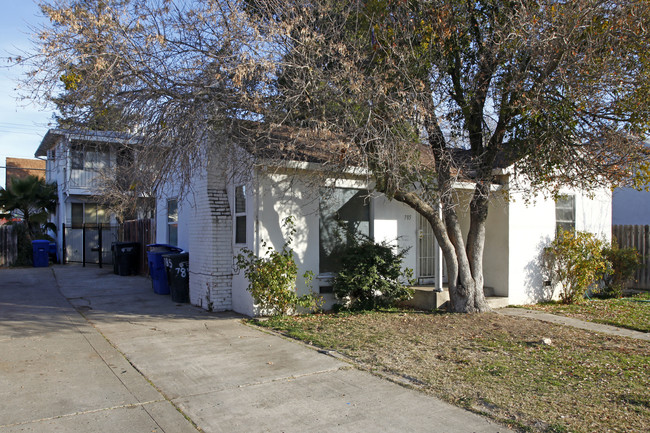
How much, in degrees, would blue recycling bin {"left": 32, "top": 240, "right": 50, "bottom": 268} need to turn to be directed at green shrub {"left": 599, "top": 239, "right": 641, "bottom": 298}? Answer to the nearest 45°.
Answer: approximately 45° to its left

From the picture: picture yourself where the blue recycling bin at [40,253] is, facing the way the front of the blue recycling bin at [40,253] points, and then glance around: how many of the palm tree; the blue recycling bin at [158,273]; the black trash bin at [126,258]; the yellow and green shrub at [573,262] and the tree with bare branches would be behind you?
1

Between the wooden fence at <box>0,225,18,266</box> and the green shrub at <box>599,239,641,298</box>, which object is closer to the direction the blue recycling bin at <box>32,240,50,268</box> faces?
the green shrub

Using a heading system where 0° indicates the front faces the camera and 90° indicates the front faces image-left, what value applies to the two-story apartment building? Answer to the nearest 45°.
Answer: approximately 0°

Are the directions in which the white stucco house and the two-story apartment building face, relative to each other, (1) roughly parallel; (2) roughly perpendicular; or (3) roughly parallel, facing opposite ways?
roughly parallel

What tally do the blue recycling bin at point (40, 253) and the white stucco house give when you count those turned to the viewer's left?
0

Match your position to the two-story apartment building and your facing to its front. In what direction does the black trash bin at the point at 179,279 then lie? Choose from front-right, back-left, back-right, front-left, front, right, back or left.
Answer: front

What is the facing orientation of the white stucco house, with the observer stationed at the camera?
facing the viewer and to the right of the viewer

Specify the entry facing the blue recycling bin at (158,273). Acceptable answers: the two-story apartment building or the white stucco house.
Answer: the two-story apartment building

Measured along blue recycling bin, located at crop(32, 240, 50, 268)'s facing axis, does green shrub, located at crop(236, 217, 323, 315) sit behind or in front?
in front

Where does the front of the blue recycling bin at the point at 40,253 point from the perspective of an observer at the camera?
facing the viewer

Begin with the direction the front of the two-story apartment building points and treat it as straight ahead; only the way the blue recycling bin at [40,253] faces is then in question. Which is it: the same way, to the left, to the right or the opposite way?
the same way

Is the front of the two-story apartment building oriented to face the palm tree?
no

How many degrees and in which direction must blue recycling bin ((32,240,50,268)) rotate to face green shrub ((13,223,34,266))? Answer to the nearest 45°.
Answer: approximately 135° to its right
